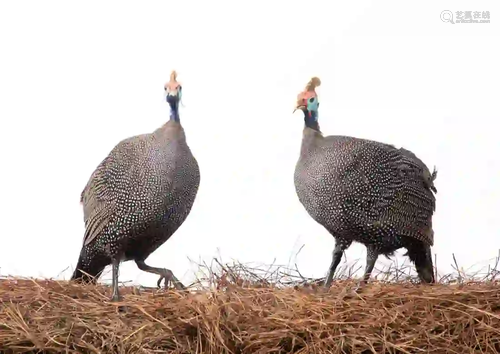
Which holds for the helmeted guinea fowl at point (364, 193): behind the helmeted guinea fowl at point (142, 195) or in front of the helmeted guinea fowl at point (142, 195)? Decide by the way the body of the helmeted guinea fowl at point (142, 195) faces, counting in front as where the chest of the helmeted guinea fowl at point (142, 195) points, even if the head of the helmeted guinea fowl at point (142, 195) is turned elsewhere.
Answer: in front
